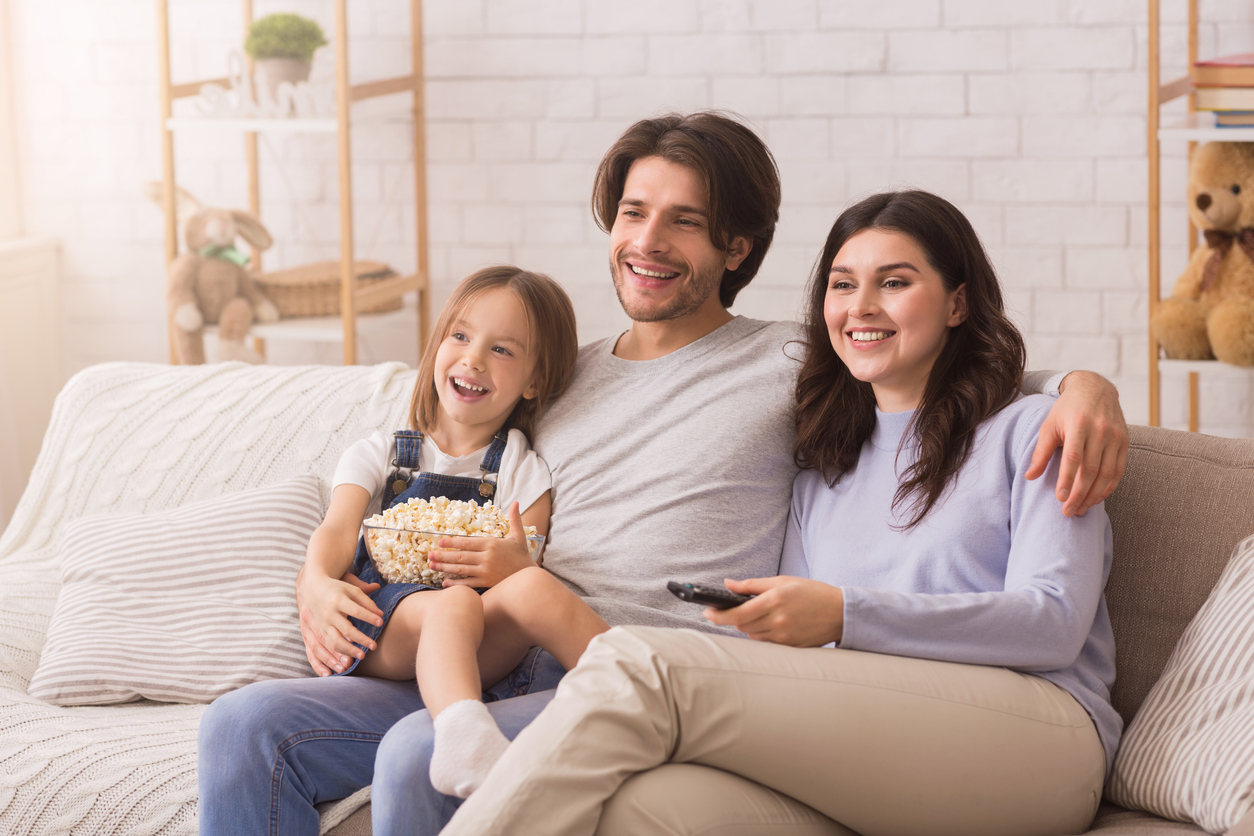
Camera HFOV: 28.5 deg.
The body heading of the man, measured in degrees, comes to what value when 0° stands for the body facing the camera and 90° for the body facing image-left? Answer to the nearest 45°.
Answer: approximately 45°

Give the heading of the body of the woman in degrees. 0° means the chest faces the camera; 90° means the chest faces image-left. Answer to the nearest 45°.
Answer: approximately 45°

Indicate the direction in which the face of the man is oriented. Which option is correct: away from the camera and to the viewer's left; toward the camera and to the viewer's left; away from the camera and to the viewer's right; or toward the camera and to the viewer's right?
toward the camera and to the viewer's left

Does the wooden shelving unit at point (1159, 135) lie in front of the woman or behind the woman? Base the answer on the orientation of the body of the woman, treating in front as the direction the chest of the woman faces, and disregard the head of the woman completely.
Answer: behind
